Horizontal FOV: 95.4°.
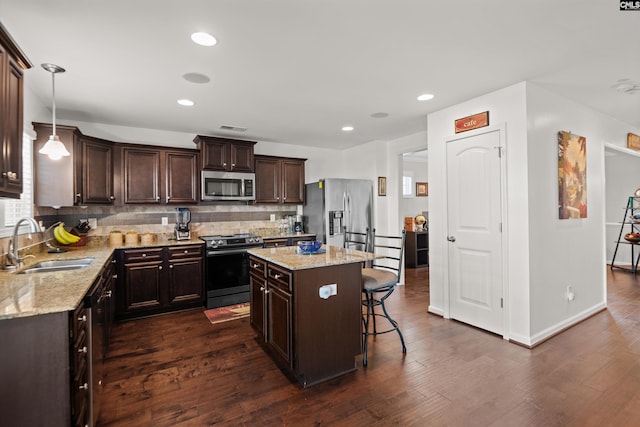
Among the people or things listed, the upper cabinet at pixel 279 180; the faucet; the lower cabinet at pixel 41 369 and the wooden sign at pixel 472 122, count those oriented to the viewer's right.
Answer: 2

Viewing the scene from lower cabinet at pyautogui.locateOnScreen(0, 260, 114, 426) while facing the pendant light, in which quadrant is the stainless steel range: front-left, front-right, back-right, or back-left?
front-right

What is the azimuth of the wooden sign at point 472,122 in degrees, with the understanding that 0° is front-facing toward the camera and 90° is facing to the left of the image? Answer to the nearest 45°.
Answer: approximately 45°

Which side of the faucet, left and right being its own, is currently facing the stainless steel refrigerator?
front

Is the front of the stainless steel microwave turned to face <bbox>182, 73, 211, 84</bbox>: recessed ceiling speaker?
yes

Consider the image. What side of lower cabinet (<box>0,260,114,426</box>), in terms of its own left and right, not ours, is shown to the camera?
right

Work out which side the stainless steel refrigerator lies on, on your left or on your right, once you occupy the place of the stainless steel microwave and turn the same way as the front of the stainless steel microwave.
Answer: on your left

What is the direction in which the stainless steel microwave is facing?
toward the camera

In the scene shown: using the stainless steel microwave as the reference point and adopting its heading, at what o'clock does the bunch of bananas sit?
The bunch of bananas is roughly at 2 o'clock from the stainless steel microwave.

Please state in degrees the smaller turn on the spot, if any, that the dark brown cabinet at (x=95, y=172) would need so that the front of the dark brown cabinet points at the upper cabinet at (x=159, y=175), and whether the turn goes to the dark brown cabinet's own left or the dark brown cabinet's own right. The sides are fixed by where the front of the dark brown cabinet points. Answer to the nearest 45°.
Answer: approximately 45° to the dark brown cabinet's own left

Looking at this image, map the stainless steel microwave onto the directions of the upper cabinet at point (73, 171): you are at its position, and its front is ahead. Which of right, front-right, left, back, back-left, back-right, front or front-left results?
front-left

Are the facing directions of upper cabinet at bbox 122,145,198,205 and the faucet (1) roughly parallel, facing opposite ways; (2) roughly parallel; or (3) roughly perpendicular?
roughly perpendicular

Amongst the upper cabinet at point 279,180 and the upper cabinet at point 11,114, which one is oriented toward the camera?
the upper cabinet at point 279,180

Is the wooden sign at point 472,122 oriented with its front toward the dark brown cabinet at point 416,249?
no

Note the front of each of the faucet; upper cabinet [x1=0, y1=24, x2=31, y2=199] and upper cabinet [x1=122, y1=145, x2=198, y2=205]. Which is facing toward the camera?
upper cabinet [x1=122, y1=145, x2=198, y2=205]

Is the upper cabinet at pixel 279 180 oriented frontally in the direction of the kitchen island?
yes

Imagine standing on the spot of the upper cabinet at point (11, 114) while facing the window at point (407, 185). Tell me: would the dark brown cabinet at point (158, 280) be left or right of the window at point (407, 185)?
left

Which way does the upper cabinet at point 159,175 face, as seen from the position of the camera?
facing the viewer
